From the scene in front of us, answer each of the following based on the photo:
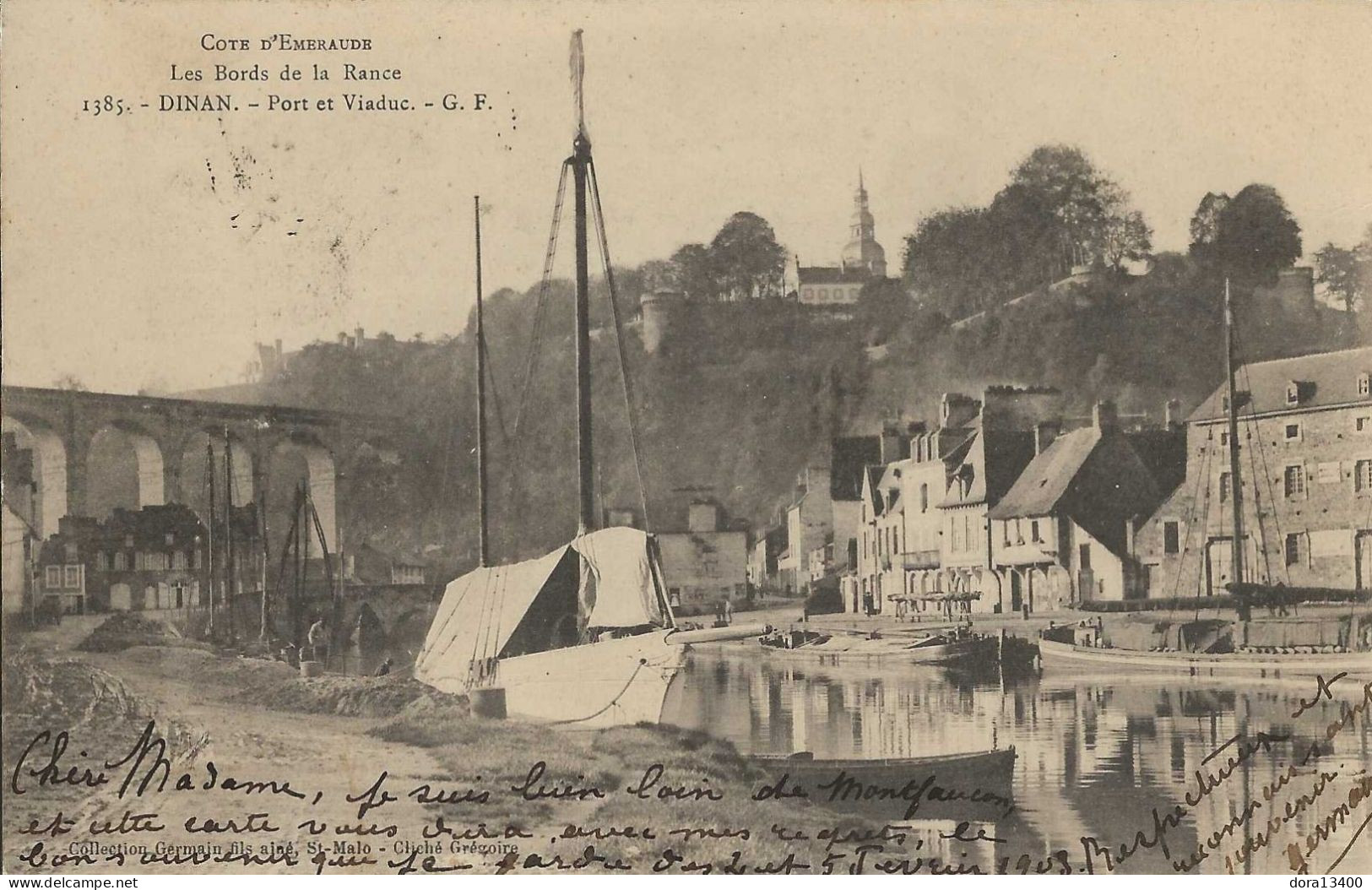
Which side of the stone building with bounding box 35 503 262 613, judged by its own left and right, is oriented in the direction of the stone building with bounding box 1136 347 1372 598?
left

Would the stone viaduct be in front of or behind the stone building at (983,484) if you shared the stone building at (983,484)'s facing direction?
in front

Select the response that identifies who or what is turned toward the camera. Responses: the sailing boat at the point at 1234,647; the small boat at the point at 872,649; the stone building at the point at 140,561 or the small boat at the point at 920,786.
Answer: the stone building

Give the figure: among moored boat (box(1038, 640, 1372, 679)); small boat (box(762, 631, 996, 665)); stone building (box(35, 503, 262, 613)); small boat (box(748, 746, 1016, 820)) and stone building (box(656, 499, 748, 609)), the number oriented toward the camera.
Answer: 2

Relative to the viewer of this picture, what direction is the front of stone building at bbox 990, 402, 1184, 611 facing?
facing the viewer and to the left of the viewer

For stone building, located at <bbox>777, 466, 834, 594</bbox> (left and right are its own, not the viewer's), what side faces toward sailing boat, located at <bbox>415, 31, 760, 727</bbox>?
front

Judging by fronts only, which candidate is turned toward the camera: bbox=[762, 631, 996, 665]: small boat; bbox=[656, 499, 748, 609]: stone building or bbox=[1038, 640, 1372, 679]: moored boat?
the stone building

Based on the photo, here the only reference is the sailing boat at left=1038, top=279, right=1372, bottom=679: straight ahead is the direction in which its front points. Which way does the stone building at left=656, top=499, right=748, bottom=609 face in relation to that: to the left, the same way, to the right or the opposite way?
to the left

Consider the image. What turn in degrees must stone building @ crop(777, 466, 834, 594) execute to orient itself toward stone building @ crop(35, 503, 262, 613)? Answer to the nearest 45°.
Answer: approximately 45° to its right

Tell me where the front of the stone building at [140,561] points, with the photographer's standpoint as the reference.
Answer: facing the viewer

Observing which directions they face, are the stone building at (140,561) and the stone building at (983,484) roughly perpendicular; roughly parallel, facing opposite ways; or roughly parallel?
roughly perpendicular

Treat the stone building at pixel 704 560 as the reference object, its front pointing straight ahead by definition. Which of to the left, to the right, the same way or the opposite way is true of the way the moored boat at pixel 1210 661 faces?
to the right
